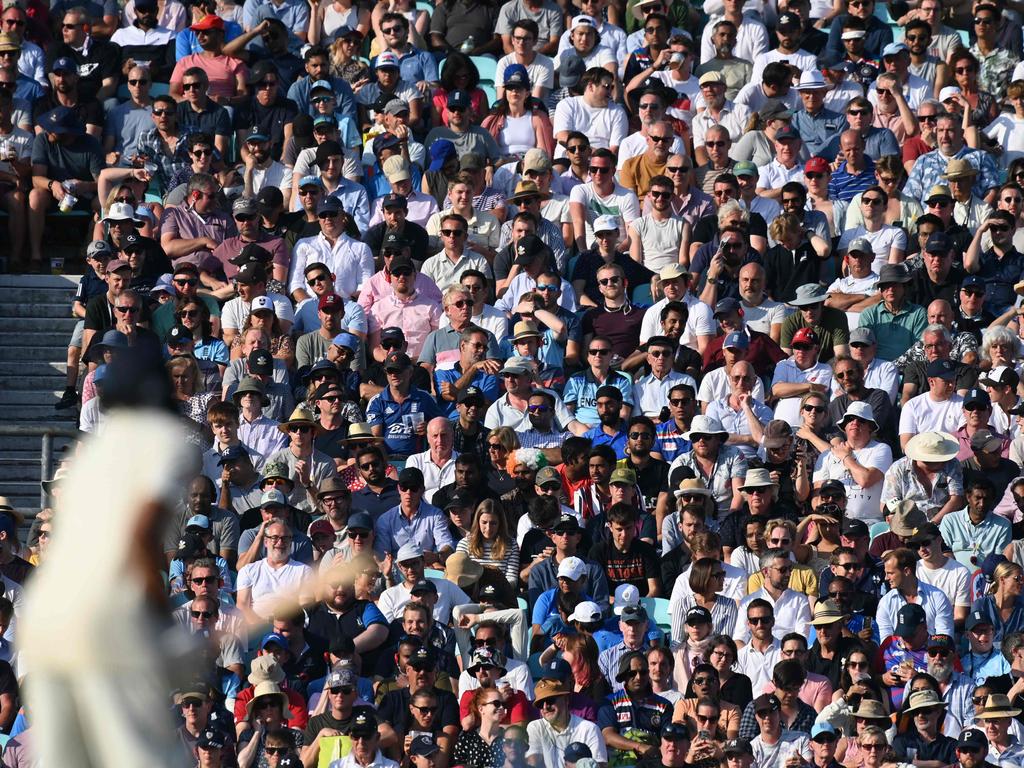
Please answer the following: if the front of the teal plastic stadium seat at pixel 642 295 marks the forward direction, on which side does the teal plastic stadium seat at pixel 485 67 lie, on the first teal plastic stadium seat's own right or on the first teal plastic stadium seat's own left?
on the first teal plastic stadium seat's own right

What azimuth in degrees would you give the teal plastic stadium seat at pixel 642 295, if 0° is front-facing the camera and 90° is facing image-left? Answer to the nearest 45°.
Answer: approximately 45°

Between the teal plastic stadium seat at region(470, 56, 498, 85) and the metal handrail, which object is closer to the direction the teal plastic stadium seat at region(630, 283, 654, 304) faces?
the metal handrail
